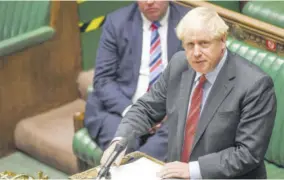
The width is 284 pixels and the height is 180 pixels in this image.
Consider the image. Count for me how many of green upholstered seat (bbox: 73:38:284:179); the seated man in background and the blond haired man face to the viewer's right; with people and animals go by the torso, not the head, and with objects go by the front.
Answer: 0

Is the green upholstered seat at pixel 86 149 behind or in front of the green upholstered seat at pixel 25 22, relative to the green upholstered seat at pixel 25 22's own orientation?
in front

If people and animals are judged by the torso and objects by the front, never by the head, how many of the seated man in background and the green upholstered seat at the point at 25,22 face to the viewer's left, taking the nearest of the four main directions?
0

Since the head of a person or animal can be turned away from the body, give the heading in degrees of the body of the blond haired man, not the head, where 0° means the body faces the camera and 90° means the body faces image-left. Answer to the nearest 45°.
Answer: approximately 45°

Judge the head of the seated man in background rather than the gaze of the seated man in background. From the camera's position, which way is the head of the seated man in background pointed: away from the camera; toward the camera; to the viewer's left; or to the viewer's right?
toward the camera

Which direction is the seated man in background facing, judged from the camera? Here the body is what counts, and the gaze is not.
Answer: toward the camera

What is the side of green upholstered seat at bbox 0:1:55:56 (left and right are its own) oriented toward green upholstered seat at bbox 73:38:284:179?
front

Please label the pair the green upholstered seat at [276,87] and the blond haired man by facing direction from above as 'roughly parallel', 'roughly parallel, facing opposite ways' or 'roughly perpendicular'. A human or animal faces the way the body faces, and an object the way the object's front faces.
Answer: roughly parallel

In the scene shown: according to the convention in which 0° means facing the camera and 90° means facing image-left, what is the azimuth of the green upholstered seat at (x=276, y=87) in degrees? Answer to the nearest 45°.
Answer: approximately 45°

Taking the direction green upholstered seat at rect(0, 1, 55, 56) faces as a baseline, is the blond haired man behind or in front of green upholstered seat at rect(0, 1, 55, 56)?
in front

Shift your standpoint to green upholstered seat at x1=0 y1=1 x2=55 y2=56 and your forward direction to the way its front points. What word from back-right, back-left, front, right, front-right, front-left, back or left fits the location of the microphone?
front-right
